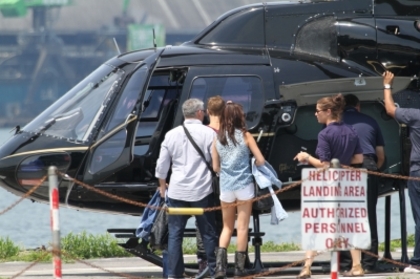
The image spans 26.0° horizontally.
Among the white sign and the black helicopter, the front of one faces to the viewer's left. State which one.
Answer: the black helicopter

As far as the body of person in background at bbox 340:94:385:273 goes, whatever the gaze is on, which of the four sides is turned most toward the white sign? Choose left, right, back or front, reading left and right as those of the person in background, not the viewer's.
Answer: back

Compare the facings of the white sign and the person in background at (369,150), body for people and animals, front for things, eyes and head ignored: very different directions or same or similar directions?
very different directions

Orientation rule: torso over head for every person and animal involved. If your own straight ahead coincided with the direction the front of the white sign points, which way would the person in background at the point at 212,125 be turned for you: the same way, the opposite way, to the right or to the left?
the opposite way

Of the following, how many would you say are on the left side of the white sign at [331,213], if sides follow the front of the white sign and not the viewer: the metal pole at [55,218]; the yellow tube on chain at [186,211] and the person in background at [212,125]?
0

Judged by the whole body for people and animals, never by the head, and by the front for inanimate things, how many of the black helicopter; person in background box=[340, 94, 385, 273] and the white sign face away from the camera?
1

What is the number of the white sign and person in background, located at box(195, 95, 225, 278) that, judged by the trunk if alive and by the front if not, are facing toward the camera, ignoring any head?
1

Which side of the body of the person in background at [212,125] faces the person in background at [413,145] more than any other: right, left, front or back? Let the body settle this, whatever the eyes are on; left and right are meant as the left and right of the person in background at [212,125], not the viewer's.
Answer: right

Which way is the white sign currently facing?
toward the camera

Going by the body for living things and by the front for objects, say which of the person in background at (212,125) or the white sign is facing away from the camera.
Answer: the person in background

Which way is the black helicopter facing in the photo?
to the viewer's left

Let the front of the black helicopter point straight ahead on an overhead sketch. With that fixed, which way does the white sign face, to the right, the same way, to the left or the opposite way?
to the left

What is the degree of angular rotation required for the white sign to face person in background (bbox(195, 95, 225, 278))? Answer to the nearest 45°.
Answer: approximately 135° to its right

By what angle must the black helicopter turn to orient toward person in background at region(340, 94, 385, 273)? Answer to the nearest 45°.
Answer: approximately 180°

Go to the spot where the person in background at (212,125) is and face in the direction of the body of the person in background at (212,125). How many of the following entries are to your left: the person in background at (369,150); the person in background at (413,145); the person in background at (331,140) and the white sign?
0

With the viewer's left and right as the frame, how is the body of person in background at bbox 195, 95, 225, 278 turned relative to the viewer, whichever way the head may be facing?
facing away from the viewer

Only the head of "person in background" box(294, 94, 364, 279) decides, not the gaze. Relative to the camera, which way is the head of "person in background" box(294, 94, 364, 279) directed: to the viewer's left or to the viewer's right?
to the viewer's left
